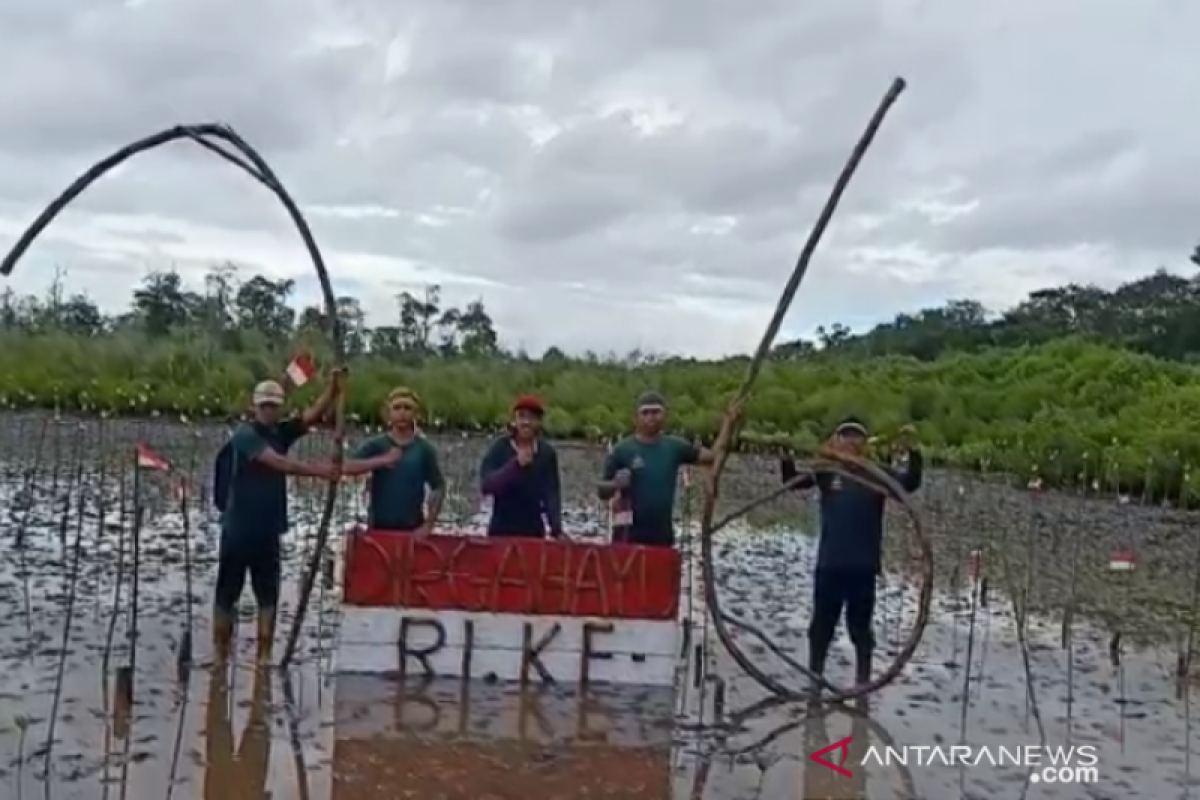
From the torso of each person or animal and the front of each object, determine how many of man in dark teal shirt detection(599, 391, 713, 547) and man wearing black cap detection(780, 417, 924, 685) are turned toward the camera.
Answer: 2

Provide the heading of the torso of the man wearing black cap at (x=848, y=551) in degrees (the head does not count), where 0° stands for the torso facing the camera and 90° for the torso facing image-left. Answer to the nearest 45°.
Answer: approximately 0°

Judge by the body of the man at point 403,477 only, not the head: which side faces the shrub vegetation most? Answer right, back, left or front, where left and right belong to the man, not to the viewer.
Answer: back

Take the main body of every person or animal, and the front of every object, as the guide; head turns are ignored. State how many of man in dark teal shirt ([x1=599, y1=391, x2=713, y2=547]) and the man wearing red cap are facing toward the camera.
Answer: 2

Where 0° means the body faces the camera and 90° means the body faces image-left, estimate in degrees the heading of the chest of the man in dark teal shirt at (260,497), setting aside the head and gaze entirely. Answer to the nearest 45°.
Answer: approximately 315°

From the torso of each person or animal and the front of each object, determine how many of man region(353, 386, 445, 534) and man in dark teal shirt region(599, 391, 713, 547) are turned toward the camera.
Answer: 2

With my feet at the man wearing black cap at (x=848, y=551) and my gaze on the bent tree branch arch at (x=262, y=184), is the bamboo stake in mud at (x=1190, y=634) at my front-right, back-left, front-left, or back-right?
back-right

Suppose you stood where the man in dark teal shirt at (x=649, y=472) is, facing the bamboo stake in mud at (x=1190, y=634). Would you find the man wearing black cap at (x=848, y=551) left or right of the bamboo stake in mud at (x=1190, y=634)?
right
